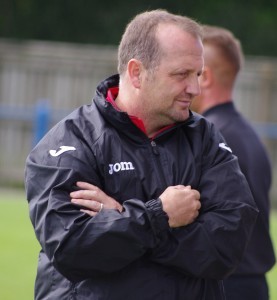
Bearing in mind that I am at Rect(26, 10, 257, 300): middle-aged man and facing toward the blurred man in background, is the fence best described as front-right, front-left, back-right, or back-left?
front-left

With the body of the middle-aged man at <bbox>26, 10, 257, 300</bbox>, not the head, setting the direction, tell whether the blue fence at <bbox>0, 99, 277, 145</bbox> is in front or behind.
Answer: behind

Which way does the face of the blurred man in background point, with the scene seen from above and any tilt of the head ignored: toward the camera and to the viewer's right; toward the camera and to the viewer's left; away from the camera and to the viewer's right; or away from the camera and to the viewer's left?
away from the camera and to the viewer's left

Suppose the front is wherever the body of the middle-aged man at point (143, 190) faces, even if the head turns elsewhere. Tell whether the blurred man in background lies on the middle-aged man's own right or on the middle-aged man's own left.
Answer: on the middle-aged man's own left

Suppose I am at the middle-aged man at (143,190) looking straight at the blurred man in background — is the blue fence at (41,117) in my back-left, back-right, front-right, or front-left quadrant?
front-left

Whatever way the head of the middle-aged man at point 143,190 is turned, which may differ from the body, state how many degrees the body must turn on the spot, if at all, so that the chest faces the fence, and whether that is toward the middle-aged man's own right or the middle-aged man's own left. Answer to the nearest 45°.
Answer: approximately 135° to the middle-aged man's own left
